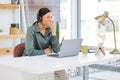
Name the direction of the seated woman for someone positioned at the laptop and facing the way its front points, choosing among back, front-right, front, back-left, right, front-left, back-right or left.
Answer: front

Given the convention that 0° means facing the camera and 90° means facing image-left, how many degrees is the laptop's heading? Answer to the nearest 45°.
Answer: approximately 135°

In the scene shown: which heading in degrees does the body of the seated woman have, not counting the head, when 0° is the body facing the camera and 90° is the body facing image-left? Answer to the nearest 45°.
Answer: approximately 315°

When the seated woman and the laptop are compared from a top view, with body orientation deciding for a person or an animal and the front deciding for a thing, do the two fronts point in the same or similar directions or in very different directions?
very different directions

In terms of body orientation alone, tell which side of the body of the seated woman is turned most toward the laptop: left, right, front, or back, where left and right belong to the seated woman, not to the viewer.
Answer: front

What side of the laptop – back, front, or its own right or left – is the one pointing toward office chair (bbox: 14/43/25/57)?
front
